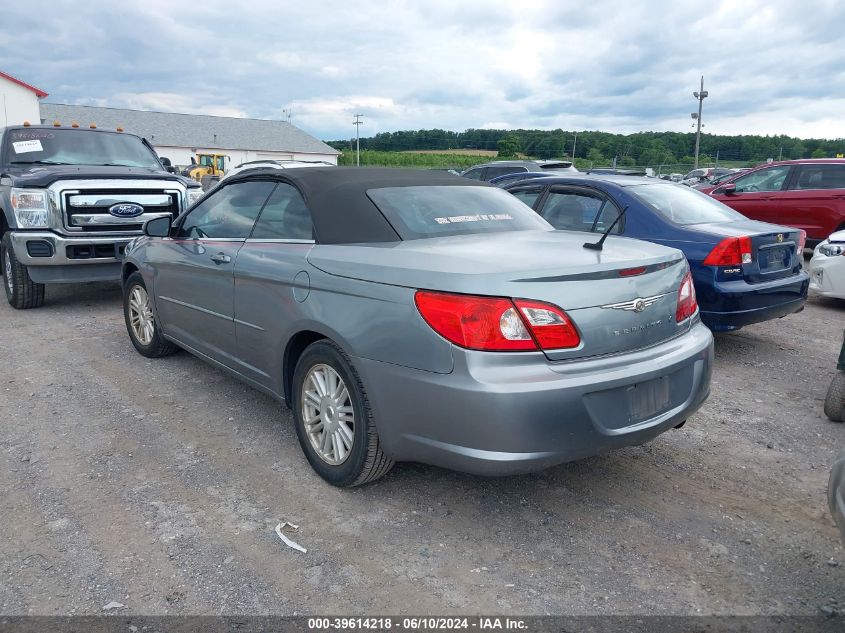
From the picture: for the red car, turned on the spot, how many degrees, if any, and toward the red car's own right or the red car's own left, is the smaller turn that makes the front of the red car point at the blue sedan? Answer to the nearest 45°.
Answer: approximately 90° to the red car's own left

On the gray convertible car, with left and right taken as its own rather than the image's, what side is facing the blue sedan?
right

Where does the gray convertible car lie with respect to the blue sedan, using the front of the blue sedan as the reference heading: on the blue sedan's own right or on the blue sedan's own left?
on the blue sedan's own left

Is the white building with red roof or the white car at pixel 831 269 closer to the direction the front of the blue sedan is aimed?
the white building with red roof

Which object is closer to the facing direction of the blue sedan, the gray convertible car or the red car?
the red car

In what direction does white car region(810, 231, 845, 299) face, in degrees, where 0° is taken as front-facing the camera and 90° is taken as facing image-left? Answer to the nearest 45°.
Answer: approximately 45°

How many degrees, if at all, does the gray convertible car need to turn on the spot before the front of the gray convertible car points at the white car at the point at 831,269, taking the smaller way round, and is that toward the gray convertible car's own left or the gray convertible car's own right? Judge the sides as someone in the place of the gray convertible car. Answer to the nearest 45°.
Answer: approximately 90° to the gray convertible car's own right

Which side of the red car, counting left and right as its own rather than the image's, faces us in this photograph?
left

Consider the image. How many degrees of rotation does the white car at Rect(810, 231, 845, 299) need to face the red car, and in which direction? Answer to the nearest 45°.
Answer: approximately 135° to its right

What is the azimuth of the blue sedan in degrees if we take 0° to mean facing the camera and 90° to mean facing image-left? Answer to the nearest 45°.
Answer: approximately 135°

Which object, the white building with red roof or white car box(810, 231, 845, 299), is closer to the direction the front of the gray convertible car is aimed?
the white building with red roof

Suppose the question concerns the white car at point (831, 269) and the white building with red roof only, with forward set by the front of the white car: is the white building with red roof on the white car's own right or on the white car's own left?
on the white car's own right

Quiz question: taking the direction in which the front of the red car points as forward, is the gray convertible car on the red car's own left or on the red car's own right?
on the red car's own left
